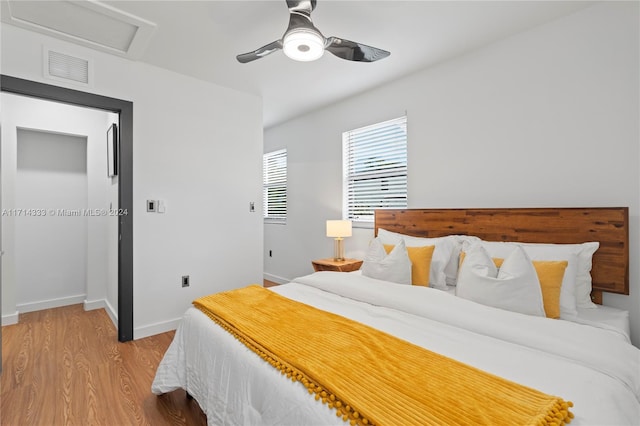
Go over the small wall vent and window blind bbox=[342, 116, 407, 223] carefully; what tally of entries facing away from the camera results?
0

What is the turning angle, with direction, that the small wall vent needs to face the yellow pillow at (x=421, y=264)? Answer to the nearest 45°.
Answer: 0° — it already faces it

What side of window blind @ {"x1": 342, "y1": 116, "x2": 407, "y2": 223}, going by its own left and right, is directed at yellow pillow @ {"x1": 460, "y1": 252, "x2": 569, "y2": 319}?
left

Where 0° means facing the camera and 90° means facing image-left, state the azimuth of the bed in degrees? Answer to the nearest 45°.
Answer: approximately 45°

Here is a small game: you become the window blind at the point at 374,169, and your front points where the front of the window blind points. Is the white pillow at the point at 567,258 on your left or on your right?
on your left

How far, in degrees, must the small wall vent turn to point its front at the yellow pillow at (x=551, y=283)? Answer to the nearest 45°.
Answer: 0° — it already faces it

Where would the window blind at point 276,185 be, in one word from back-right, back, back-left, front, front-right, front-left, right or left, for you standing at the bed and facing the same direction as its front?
right

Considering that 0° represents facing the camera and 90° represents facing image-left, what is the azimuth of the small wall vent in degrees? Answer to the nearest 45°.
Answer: approximately 315°

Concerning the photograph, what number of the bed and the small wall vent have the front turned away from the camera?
0

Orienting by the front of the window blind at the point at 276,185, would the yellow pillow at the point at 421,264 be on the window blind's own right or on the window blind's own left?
on the window blind's own left

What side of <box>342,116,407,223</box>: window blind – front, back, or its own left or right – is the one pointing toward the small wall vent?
front

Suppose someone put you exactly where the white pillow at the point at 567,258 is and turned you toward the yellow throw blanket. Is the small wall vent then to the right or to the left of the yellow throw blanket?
right
